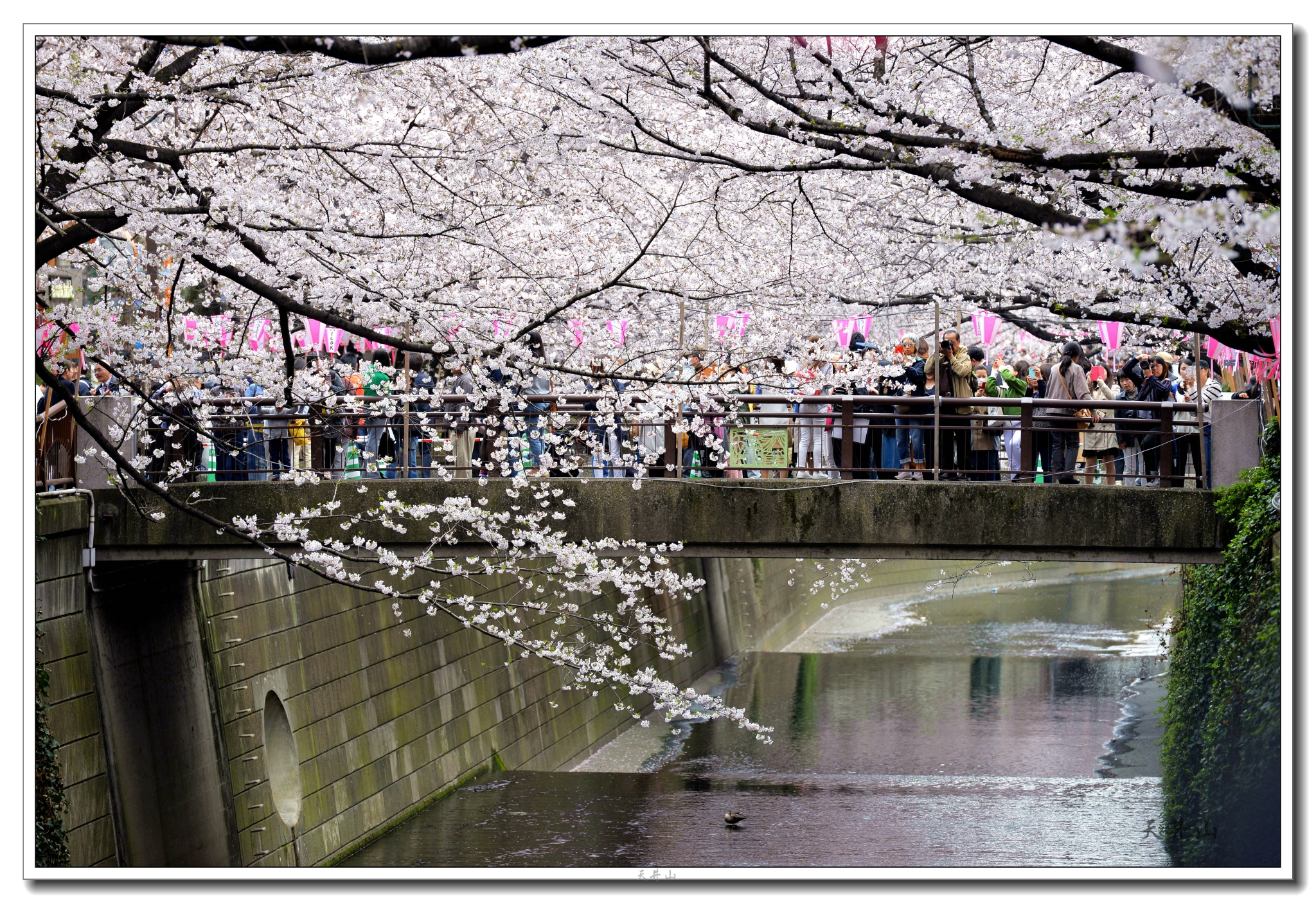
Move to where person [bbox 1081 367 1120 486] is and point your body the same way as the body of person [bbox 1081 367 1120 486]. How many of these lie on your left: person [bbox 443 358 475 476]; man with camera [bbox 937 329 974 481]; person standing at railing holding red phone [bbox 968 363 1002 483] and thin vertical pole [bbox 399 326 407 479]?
0

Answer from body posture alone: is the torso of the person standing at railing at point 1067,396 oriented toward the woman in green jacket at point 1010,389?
no

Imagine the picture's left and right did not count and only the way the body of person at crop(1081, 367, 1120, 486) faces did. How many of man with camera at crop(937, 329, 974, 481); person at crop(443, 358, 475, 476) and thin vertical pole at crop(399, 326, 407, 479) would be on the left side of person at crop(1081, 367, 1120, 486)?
0

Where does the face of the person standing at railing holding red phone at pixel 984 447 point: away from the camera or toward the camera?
toward the camera

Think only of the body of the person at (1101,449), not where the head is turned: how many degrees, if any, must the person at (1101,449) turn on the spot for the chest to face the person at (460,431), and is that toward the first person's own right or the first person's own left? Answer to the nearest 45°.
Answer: approximately 90° to the first person's own right

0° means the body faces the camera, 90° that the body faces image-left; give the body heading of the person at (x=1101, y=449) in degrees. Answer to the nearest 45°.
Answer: approximately 0°

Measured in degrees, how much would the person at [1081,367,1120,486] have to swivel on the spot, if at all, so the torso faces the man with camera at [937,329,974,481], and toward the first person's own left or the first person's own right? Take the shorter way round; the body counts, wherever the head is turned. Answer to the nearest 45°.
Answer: approximately 45° to the first person's own right
